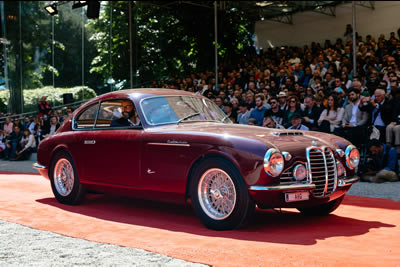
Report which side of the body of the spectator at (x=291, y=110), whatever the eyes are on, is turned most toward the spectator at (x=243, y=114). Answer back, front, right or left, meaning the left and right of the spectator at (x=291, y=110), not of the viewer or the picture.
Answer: right

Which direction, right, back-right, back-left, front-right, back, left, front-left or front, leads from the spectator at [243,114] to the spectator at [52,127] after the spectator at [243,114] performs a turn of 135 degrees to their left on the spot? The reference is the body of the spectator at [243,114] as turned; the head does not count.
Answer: back-left

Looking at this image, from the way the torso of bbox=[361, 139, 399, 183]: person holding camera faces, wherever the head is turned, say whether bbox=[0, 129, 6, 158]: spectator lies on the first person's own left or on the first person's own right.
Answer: on the first person's own right

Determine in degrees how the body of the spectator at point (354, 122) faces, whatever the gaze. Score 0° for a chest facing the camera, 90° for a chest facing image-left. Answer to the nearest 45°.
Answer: approximately 45°

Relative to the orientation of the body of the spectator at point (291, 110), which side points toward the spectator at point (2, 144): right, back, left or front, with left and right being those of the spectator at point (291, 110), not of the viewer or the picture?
right
